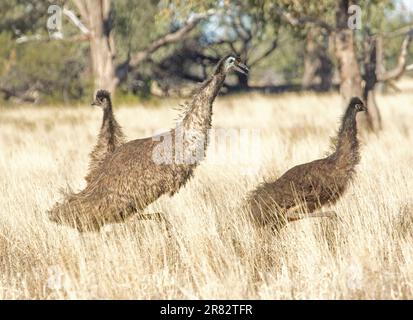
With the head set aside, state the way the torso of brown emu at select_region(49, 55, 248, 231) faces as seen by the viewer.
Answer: to the viewer's right

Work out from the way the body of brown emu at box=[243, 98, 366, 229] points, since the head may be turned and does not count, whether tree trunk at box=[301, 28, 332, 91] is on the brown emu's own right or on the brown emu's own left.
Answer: on the brown emu's own left

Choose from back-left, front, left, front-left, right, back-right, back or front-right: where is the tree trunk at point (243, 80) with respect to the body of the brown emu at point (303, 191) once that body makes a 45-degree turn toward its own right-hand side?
back-left

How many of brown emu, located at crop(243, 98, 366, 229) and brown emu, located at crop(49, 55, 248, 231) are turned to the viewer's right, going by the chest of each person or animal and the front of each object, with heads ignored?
2

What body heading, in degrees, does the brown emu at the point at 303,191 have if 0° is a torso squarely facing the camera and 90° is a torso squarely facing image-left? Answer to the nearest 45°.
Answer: approximately 270°

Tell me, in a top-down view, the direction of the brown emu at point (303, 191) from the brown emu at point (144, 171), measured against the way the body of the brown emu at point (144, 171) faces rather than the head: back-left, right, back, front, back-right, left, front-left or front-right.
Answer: front

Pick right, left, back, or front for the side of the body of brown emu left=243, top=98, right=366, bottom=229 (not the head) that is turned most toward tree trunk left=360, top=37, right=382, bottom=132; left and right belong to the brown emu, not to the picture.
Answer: left

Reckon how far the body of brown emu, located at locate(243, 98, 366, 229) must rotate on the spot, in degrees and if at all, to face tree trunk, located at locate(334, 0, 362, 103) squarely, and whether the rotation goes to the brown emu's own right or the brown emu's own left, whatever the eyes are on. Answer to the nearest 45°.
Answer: approximately 90° to the brown emu's own left

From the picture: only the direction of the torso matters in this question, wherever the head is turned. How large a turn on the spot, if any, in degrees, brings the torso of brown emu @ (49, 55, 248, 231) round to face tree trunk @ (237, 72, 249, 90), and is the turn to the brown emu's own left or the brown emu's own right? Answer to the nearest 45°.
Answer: approximately 90° to the brown emu's own left

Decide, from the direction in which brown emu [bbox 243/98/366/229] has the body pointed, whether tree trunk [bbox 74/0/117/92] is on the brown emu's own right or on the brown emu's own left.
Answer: on the brown emu's own left

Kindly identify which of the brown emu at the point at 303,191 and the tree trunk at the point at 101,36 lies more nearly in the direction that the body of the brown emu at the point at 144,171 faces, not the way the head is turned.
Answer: the brown emu
